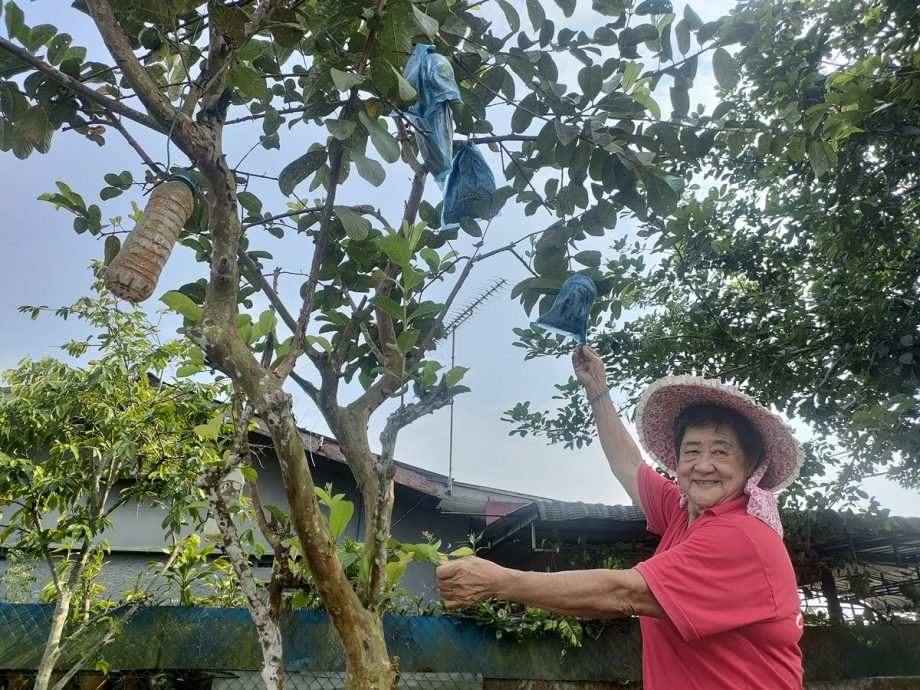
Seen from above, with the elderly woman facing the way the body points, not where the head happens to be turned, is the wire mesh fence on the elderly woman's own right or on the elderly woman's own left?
on the elderly woman's own right

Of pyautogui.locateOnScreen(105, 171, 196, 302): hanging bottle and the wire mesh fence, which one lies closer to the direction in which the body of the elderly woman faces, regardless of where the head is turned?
the hanging bottle

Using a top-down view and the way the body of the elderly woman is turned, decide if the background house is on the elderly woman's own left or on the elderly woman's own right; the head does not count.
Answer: on the elderly woman's own right

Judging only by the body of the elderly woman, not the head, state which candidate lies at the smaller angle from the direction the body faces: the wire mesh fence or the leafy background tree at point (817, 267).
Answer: the wire mesh fence

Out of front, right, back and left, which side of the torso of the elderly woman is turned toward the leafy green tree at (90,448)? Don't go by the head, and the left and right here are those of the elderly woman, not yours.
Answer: right

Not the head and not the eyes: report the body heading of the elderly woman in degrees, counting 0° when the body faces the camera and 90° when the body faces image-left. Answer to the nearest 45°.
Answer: approximately 45°

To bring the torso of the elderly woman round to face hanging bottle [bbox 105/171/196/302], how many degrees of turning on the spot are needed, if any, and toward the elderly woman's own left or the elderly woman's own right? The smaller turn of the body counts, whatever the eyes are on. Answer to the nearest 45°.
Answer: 0° — they already face it
